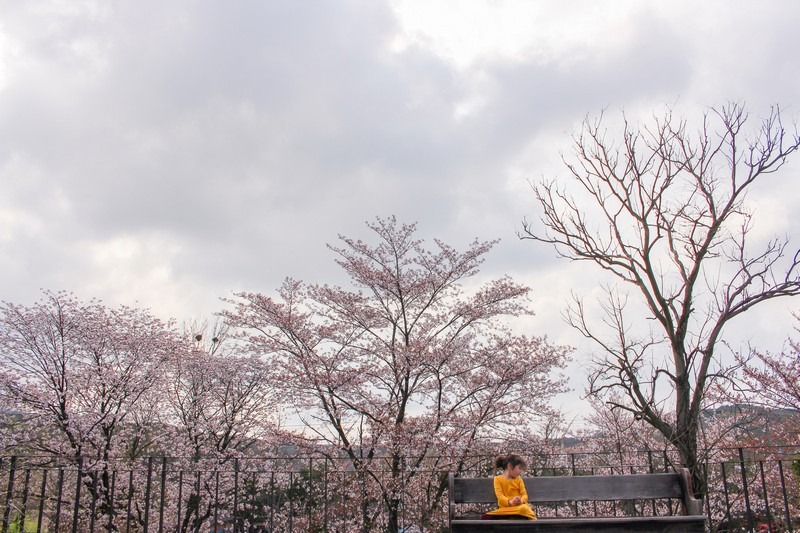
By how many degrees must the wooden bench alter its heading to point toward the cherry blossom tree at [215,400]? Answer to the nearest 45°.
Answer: approximately 135° to its right

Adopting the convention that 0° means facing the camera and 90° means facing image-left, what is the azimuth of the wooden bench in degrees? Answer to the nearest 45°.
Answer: approximately 0°

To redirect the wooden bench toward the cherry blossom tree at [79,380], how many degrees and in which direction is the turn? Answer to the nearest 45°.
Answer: approximately 135° to its right
